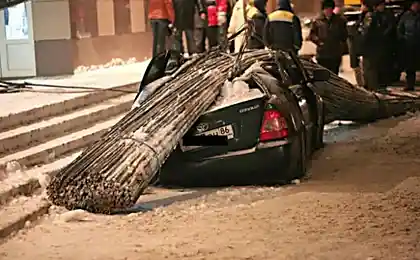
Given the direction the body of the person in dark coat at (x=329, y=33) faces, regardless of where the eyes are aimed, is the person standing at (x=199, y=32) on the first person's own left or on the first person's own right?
on the first person's own right

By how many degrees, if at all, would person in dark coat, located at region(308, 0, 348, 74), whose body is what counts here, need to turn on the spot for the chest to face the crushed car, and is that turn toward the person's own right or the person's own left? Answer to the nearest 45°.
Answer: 0° — they already face it

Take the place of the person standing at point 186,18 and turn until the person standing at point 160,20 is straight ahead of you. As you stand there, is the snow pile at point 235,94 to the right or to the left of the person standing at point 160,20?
left

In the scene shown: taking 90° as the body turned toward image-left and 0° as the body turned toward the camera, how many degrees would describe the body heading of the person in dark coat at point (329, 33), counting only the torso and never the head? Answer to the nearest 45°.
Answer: approximately 0°

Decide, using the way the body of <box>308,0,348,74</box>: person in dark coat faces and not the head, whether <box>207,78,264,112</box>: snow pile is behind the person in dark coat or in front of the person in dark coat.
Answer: in front

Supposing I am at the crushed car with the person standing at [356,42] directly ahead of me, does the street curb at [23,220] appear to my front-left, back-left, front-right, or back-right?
back-left

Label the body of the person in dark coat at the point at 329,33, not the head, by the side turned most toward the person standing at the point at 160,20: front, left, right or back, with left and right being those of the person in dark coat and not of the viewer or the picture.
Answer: right

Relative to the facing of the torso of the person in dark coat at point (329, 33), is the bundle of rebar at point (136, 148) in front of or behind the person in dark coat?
in front
